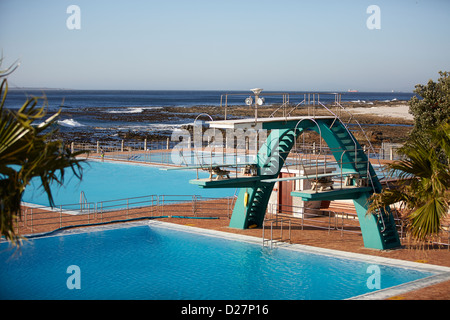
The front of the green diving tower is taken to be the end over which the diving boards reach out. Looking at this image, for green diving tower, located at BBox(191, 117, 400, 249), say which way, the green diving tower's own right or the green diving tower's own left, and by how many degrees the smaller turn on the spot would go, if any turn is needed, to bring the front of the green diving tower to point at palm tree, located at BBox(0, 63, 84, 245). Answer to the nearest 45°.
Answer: approximately 45° to the green diving tower's own left

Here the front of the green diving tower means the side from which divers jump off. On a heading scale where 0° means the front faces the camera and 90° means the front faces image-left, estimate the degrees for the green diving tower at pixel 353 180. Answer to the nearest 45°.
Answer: approximately 45°
